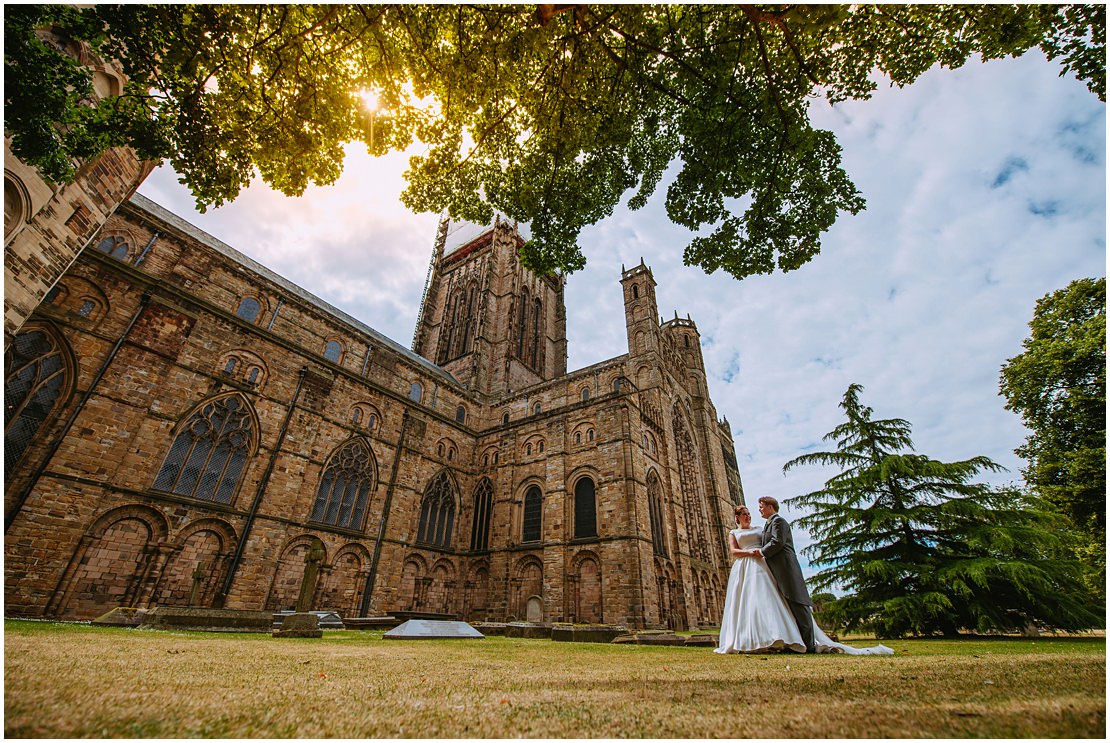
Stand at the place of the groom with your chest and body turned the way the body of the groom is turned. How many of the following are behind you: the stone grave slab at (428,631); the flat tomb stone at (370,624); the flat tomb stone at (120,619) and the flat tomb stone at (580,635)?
0

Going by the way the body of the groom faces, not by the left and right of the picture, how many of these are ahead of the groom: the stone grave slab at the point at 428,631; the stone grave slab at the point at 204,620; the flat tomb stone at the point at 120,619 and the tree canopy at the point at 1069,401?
3

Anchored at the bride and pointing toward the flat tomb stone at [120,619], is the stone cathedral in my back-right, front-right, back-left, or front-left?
front-right

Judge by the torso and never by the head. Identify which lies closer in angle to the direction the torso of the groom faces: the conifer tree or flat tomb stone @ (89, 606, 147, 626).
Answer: the flat tomb stone

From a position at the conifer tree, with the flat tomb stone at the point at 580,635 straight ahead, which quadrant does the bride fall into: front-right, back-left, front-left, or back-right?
front-left

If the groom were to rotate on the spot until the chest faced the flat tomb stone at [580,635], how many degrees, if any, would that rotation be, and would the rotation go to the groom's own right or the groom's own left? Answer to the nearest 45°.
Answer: approximately 45° to the groom's own right

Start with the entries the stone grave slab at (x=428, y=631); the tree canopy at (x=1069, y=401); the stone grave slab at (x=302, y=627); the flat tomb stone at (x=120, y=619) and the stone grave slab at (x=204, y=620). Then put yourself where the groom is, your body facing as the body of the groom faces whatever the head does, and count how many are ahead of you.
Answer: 4

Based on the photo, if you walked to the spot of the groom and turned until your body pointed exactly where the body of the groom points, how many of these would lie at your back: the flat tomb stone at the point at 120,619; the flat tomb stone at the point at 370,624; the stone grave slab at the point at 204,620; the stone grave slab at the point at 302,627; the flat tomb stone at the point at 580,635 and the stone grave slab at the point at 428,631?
0

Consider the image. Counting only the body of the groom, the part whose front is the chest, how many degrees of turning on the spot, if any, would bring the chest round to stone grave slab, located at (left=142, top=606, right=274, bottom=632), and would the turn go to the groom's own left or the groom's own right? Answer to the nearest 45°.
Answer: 0° — they already face it

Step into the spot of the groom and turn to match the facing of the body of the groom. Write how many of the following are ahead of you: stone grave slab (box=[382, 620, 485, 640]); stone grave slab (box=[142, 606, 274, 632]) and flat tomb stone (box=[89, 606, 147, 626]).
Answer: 3

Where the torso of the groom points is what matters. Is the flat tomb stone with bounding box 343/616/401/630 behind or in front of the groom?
in front

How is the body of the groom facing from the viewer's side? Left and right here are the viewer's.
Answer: facing to the left of the viewer

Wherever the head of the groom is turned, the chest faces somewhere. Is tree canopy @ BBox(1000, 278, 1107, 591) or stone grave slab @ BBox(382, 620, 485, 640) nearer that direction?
the stone grave slab

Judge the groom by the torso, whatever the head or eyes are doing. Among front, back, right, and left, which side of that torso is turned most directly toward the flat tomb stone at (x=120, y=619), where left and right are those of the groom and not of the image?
front

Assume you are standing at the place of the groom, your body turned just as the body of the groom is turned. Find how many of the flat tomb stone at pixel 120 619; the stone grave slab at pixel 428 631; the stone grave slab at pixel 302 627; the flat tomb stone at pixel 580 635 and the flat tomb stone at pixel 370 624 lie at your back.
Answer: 0

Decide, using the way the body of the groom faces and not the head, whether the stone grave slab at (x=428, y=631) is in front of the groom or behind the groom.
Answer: in front

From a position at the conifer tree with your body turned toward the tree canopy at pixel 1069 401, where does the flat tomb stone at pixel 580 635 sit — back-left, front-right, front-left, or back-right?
back-left
